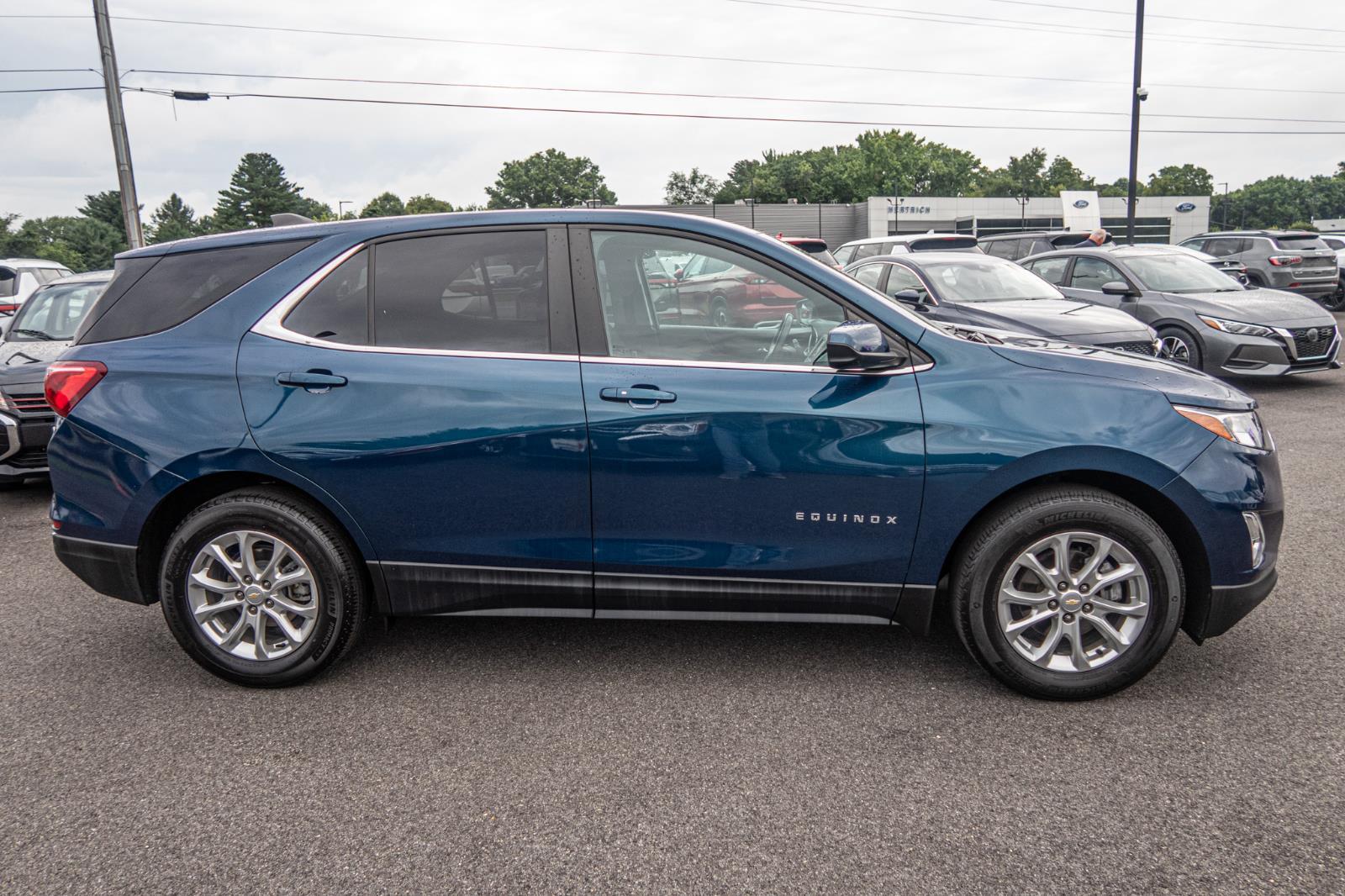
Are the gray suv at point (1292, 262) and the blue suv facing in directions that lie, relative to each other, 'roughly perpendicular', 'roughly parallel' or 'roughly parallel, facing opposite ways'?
roughly perpendicular

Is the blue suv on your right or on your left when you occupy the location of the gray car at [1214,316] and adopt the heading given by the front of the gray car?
on your right

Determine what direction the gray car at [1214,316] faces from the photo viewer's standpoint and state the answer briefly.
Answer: facing the viewer and to the right of the viewer

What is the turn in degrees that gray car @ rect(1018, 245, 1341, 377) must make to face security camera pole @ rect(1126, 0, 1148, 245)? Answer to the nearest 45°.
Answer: approximately 135° to its left

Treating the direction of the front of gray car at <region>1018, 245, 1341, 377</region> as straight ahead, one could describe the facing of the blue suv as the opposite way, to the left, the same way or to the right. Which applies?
to the left

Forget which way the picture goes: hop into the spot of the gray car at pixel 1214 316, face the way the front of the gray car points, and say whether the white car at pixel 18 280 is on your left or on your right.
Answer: on your right

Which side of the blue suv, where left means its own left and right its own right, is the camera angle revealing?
right

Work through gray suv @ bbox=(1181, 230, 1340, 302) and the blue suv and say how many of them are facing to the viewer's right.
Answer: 1

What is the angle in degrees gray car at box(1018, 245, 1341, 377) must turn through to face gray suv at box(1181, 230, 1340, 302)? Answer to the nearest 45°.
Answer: approximately 135° to its left

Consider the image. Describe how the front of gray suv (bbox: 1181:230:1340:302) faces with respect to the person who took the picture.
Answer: facing away from the viewer and to the left of the viewer

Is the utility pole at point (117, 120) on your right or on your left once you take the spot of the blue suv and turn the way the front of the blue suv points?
on your left
